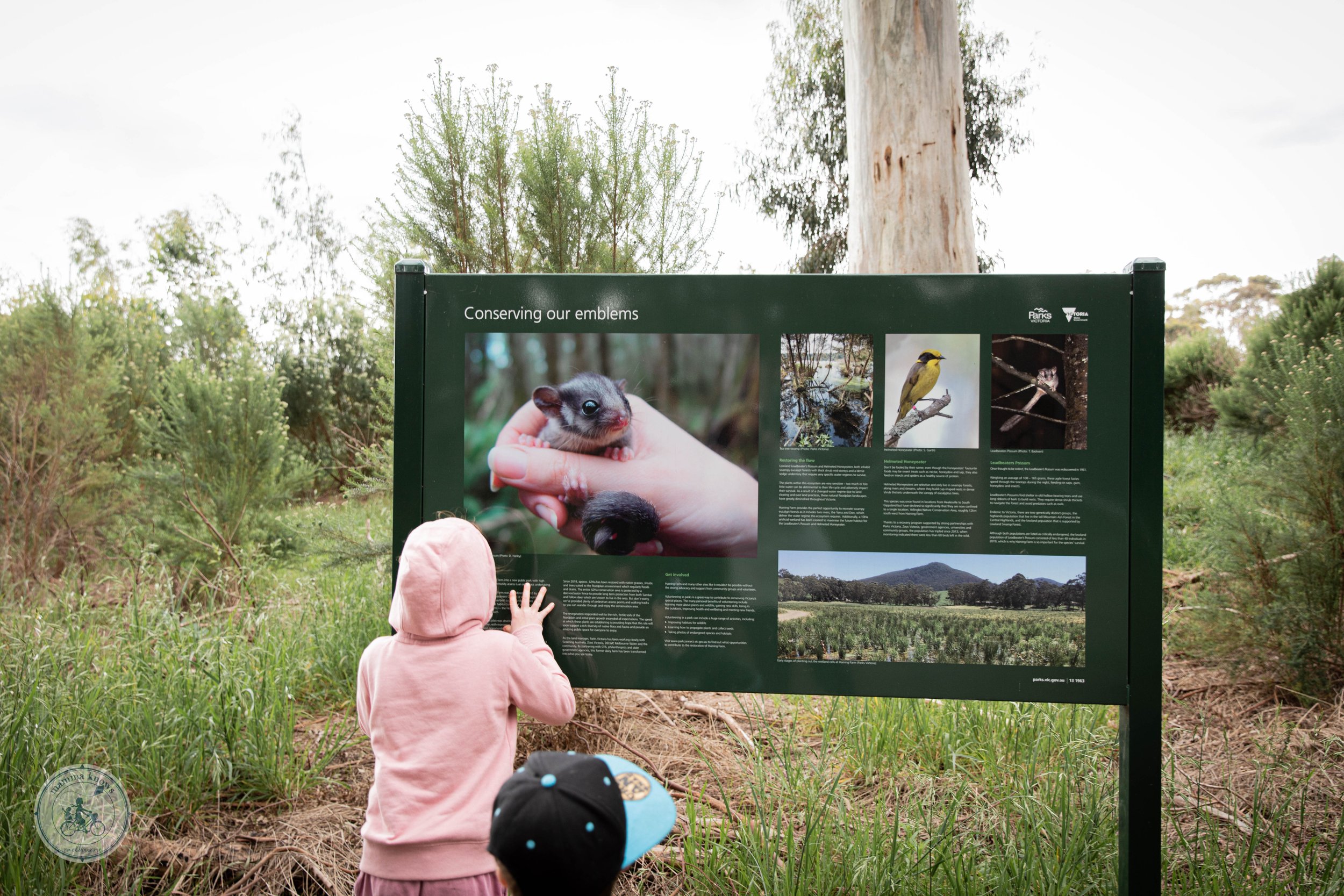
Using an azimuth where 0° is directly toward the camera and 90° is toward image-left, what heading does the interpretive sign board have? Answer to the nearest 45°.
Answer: approximately 0°

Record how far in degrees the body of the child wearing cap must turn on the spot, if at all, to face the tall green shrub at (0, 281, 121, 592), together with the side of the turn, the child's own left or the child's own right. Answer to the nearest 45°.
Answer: approximately 90° to the child's own left

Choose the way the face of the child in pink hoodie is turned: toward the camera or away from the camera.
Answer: away from the camera

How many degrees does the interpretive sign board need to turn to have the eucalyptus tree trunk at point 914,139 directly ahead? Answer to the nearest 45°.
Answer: approximately 180°

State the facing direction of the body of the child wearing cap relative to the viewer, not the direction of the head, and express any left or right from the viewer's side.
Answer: facing away from the viewer and to the right of the viewer

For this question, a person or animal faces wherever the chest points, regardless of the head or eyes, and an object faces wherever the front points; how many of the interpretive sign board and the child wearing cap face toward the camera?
1

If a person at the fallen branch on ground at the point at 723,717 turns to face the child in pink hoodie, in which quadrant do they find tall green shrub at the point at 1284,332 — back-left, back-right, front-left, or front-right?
back-left

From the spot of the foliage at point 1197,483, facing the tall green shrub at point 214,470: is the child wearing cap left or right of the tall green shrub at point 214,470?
left

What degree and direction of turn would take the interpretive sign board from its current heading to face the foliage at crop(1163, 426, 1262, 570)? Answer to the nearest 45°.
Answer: approximately 135° to its left

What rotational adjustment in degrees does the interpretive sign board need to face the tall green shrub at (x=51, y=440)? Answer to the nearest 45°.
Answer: approximately 135° to its right
